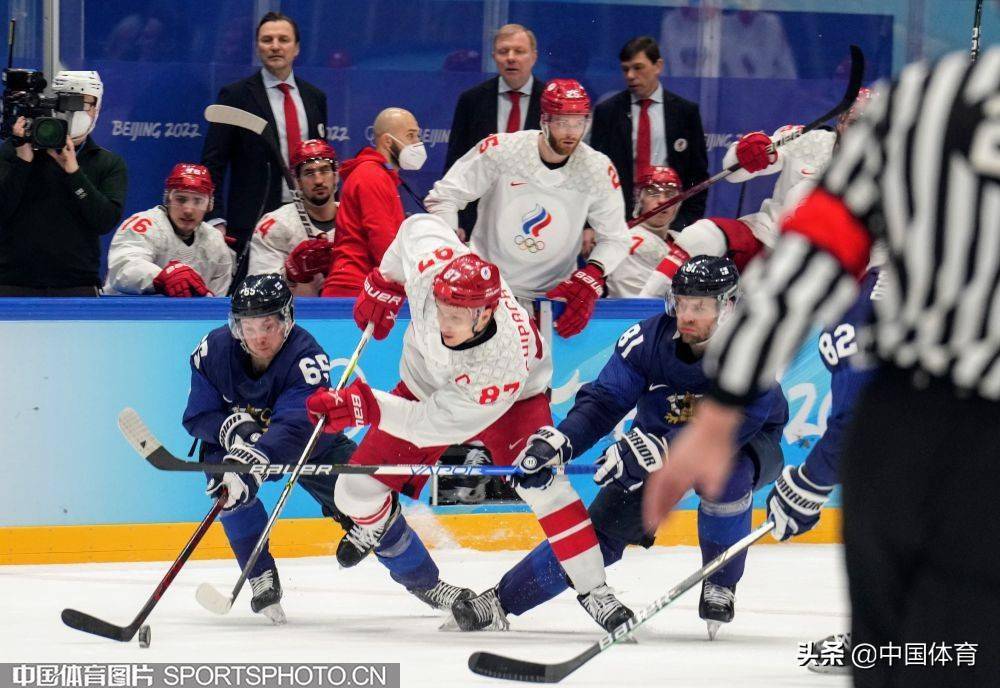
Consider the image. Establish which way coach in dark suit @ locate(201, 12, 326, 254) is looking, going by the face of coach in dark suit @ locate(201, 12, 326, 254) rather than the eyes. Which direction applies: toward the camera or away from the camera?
toward the camera

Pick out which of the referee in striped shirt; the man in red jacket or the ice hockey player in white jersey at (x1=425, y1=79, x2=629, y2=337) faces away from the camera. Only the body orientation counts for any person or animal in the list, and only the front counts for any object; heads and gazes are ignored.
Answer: the referee in striped shirt

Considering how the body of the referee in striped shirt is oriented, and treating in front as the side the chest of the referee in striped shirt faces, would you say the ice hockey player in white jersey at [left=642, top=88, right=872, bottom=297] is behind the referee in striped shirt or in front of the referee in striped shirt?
in front

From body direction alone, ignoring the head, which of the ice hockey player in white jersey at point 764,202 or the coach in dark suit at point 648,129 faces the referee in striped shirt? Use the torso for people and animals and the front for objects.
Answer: the coach in dark suit

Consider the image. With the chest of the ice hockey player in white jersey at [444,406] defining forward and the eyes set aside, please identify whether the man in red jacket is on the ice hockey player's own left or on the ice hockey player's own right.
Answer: on the ice hockey player's own right

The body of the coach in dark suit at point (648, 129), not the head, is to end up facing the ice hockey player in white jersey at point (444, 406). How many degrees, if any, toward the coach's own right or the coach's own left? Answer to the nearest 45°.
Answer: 0° — they already face them

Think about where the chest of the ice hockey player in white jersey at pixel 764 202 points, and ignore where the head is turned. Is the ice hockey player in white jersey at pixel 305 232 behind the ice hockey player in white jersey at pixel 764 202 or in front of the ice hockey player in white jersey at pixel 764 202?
in front

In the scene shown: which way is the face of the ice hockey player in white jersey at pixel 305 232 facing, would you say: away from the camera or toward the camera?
toward the camera

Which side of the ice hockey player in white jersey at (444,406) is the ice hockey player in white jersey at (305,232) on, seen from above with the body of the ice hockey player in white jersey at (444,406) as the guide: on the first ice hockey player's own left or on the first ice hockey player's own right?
on the first ice hockey player's own right

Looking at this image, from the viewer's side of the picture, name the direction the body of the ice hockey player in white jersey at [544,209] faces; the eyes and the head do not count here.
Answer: toward the camera

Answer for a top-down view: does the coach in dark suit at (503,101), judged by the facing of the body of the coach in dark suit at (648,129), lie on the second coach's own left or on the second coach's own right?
on the second coach's own right

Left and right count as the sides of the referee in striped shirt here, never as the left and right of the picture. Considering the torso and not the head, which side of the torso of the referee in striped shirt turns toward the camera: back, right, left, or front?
back

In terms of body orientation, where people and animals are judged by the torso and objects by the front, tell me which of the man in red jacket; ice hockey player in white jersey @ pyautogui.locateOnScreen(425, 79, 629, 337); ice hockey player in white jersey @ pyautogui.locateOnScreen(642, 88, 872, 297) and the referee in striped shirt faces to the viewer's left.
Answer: ice hockey player in white jersey @ pyautogui.locateOnScreen(642, 88, 872, 297)
